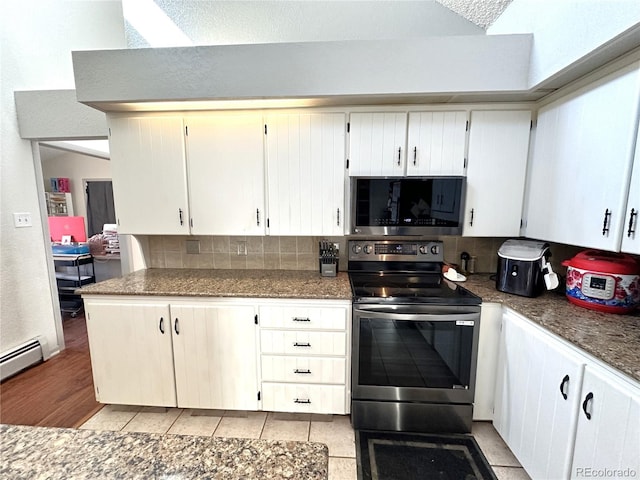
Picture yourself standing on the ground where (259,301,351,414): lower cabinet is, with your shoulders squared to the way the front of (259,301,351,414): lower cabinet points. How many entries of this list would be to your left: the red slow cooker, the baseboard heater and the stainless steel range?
2

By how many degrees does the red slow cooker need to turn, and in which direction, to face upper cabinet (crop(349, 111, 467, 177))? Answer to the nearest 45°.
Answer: approximately 90° to its right

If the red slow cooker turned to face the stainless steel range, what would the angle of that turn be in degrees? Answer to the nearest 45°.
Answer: approximately 45° to its right

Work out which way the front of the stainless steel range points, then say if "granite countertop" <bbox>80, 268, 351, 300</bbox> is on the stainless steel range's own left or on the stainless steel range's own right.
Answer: on the stainless steel range's own right

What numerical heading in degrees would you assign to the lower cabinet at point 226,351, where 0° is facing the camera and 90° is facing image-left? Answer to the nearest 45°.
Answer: approximately 0°
